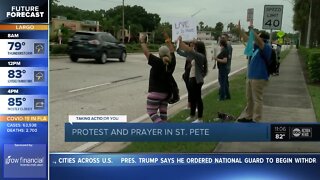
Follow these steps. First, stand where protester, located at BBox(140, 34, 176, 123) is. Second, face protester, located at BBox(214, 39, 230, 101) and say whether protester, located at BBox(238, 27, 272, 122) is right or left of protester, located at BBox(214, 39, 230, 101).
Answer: right

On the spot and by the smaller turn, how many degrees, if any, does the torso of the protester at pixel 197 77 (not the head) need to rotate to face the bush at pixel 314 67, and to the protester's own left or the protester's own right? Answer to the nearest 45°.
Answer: approximately 135° to the protester's own right

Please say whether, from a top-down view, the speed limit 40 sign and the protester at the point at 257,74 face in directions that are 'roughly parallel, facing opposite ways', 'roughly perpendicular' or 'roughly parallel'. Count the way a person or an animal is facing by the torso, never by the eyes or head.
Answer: roughly perpendicular

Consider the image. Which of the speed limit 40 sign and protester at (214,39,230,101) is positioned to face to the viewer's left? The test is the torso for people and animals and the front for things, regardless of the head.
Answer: the protester

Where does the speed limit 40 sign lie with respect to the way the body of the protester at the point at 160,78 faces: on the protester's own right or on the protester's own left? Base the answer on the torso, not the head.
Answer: on the protester's own right

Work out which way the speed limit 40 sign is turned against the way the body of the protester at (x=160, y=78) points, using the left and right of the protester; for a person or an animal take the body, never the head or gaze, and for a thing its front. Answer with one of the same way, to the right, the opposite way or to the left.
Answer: the opposite way

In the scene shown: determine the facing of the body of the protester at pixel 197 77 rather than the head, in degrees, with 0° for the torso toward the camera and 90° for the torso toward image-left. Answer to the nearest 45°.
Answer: approximately 90°

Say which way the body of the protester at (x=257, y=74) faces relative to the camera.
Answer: to the viewer's left

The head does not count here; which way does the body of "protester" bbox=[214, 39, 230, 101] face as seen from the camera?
to the viewer's left
